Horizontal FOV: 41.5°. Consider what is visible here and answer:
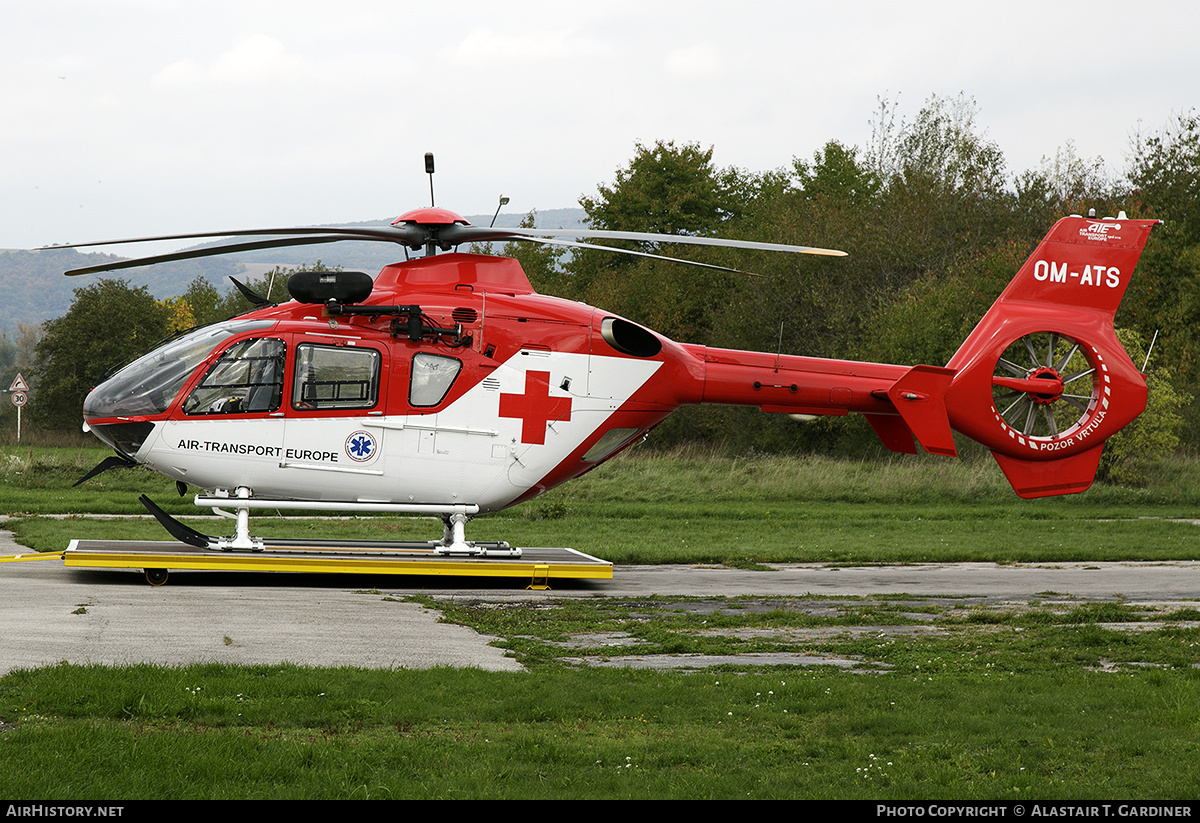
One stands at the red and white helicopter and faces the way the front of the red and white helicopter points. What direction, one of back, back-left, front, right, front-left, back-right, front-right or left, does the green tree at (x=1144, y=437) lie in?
back-right

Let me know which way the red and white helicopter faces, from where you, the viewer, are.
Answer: facing to the left of the viewer

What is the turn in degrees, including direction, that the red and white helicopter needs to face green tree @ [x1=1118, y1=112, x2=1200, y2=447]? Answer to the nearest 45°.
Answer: approximately 135° to its right
